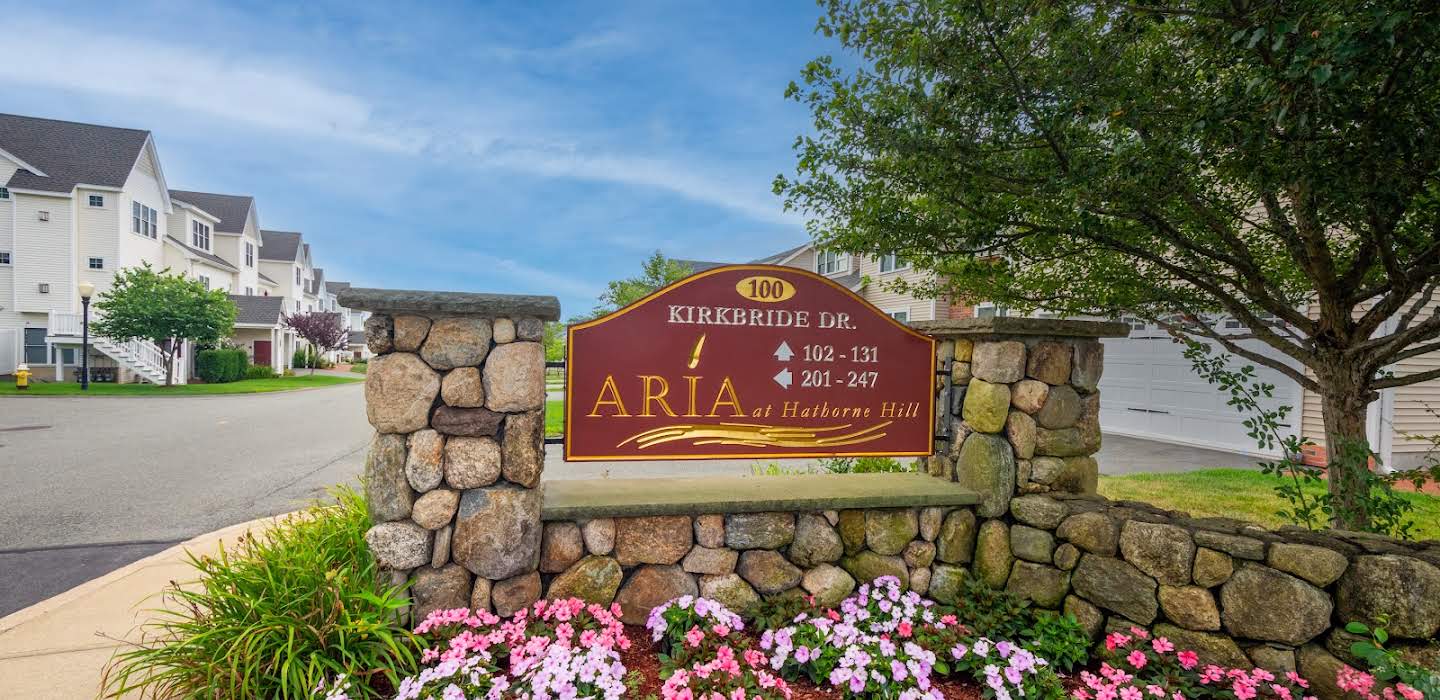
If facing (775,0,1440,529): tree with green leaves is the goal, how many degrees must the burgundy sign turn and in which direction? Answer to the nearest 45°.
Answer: approximately 90° to its left

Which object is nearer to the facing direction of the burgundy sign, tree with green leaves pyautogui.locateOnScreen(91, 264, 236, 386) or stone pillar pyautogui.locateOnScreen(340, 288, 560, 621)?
the stone pillar

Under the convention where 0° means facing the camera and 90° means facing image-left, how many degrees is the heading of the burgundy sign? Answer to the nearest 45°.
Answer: approximately 0°

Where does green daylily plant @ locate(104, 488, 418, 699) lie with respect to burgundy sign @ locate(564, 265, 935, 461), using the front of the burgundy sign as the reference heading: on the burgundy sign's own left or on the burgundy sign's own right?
on the burgundy sign's own right

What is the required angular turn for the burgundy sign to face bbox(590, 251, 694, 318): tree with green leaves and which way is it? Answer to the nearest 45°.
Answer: approximately 180°

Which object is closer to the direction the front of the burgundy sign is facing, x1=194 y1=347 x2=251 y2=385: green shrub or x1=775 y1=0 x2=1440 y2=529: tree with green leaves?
the tree with green leaves

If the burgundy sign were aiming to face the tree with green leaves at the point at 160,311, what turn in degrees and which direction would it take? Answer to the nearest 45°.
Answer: approximately 135° to its right
